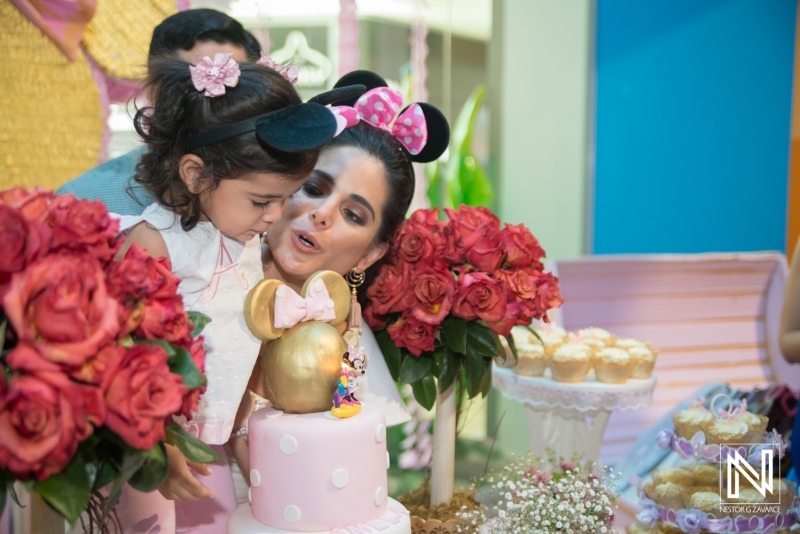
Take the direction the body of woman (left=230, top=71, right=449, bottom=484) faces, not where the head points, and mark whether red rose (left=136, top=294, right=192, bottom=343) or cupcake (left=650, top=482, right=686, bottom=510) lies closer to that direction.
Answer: the red rose

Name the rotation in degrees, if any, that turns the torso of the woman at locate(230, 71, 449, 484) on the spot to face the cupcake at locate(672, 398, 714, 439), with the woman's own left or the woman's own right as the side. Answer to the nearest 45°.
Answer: approximately 135° to the woman's own left

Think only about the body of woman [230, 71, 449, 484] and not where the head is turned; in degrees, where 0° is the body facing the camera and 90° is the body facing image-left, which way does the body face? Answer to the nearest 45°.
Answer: approximately 45°

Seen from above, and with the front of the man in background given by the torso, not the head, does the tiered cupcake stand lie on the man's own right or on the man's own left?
on the man's own left

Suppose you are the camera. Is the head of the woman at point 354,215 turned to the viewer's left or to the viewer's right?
to the viewer's left

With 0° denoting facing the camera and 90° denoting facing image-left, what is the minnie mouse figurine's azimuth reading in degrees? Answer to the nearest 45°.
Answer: approximately 315°
